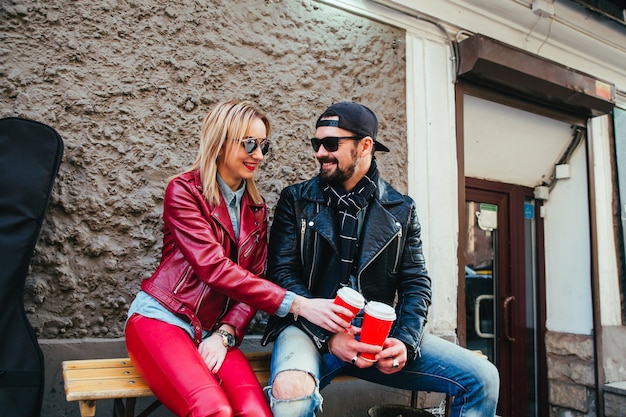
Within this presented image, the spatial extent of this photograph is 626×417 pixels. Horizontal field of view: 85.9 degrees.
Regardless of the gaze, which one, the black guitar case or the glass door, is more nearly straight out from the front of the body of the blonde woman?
the glass door

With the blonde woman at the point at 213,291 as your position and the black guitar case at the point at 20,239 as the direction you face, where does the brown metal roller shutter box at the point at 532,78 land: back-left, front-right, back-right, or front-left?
back-right

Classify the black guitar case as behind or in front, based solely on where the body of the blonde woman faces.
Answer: behind

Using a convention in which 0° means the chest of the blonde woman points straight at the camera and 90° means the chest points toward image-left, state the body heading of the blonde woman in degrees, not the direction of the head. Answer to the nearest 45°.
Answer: approximately 315°

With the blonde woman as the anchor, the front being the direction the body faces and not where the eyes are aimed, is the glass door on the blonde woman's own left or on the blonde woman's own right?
on the blonde woman's own left

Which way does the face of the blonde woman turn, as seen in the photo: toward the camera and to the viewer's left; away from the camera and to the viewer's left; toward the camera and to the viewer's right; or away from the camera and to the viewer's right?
toward the camera and to the viewer's right

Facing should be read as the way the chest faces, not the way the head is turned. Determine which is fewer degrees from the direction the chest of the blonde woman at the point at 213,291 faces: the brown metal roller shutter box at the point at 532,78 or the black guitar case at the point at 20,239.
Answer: the brown metal roller shutter box

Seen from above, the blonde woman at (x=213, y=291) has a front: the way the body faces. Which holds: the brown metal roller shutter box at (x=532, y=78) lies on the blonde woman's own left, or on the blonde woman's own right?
on the blonde woman's own left
